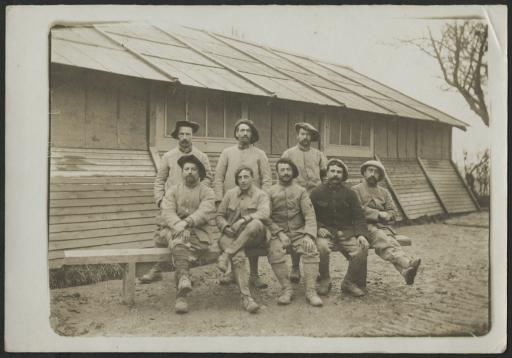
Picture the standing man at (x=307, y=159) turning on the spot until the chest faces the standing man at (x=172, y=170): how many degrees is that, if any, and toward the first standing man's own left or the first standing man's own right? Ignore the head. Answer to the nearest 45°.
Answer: approximately 90° to the first standing man's own right

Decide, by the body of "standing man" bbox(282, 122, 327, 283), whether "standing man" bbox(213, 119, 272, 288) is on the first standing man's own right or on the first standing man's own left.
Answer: on the first standing man's own right

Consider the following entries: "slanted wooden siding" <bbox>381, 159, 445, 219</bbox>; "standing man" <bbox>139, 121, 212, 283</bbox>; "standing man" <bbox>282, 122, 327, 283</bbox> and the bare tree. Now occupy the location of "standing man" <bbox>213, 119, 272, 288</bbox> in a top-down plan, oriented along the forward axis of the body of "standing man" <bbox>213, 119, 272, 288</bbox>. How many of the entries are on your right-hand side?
1

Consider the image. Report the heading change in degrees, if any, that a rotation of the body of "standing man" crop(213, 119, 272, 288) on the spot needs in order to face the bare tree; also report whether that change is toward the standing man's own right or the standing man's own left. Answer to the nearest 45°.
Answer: approximately 90° to the standing man's own left
